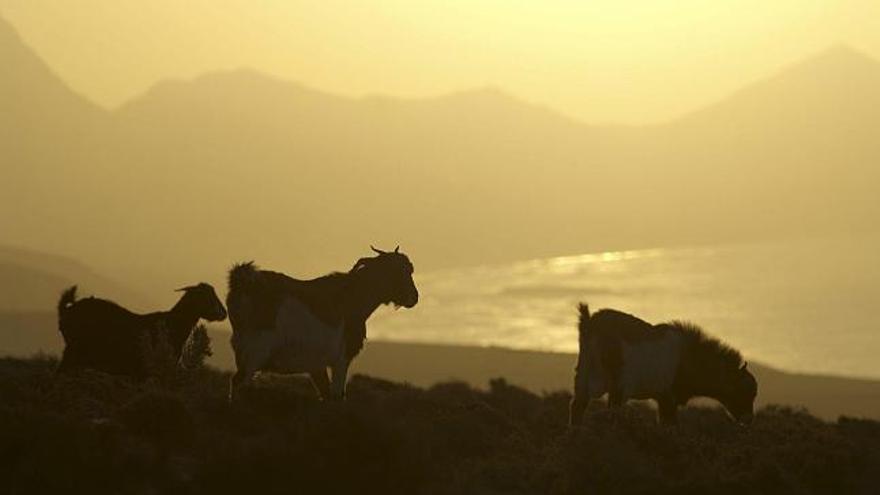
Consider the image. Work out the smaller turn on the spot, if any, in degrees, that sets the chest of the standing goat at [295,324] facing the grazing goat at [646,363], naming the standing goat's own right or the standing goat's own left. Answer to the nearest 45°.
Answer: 0° — it already faces it

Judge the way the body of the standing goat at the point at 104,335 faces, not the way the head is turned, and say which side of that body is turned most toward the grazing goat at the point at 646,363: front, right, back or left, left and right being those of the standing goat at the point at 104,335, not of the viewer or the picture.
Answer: front

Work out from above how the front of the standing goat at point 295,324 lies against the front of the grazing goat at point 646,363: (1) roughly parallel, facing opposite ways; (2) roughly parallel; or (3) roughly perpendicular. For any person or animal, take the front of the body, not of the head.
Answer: roughly parallel

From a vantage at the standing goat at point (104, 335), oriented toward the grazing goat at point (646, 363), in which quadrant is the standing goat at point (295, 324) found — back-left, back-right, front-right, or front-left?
front-right

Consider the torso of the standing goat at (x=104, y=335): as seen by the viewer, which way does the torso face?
to the viewer's right

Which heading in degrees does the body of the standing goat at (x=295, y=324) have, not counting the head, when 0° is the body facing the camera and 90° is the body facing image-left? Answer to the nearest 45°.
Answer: approximately 270°

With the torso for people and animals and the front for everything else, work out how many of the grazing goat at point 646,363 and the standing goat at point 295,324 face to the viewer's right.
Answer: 2

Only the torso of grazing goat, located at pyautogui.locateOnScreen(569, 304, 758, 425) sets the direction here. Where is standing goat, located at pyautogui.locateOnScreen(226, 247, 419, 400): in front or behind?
behind

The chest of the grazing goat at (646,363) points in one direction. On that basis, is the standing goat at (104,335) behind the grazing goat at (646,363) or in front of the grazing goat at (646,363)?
behind

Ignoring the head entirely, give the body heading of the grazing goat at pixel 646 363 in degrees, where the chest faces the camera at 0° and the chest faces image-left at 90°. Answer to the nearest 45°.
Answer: approximately 270°

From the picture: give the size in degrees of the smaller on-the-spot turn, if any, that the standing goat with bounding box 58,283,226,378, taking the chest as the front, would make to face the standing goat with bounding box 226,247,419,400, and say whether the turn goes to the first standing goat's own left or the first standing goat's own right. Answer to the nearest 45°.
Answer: approximately 45° to the first standing goat's own right
